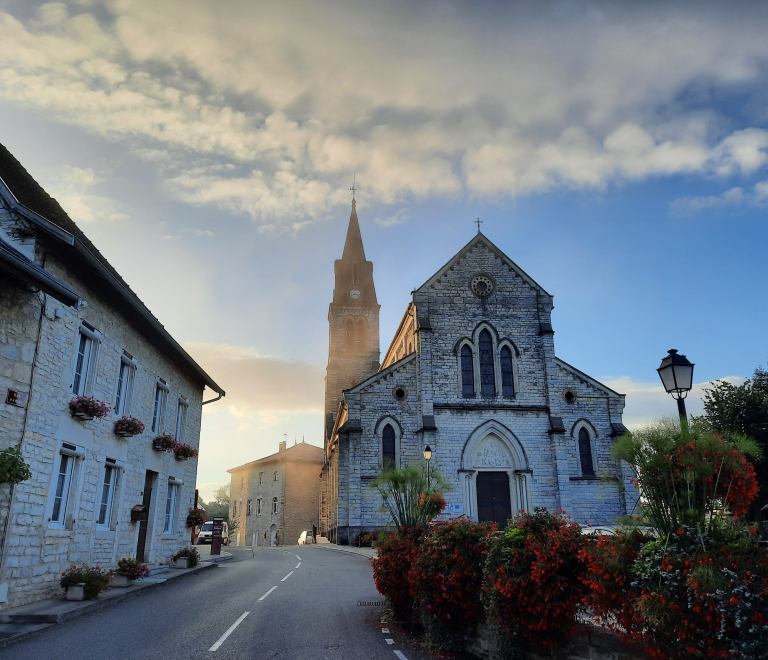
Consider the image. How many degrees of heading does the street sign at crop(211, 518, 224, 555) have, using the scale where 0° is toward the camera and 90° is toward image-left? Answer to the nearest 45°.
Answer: approximately 0°

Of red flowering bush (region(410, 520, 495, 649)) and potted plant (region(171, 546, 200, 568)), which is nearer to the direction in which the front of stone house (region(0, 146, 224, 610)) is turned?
the red flowering bush

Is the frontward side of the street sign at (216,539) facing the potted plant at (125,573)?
yes

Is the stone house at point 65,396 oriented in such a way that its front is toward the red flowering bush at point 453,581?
yes

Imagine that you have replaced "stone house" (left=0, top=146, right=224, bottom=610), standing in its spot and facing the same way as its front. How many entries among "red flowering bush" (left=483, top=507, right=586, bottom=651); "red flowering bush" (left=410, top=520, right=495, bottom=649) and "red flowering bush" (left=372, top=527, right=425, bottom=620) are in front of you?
3

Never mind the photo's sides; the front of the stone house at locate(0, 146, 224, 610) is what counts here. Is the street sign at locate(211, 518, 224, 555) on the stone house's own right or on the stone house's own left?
on the stone house's own left

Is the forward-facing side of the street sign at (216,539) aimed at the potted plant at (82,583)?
yes
